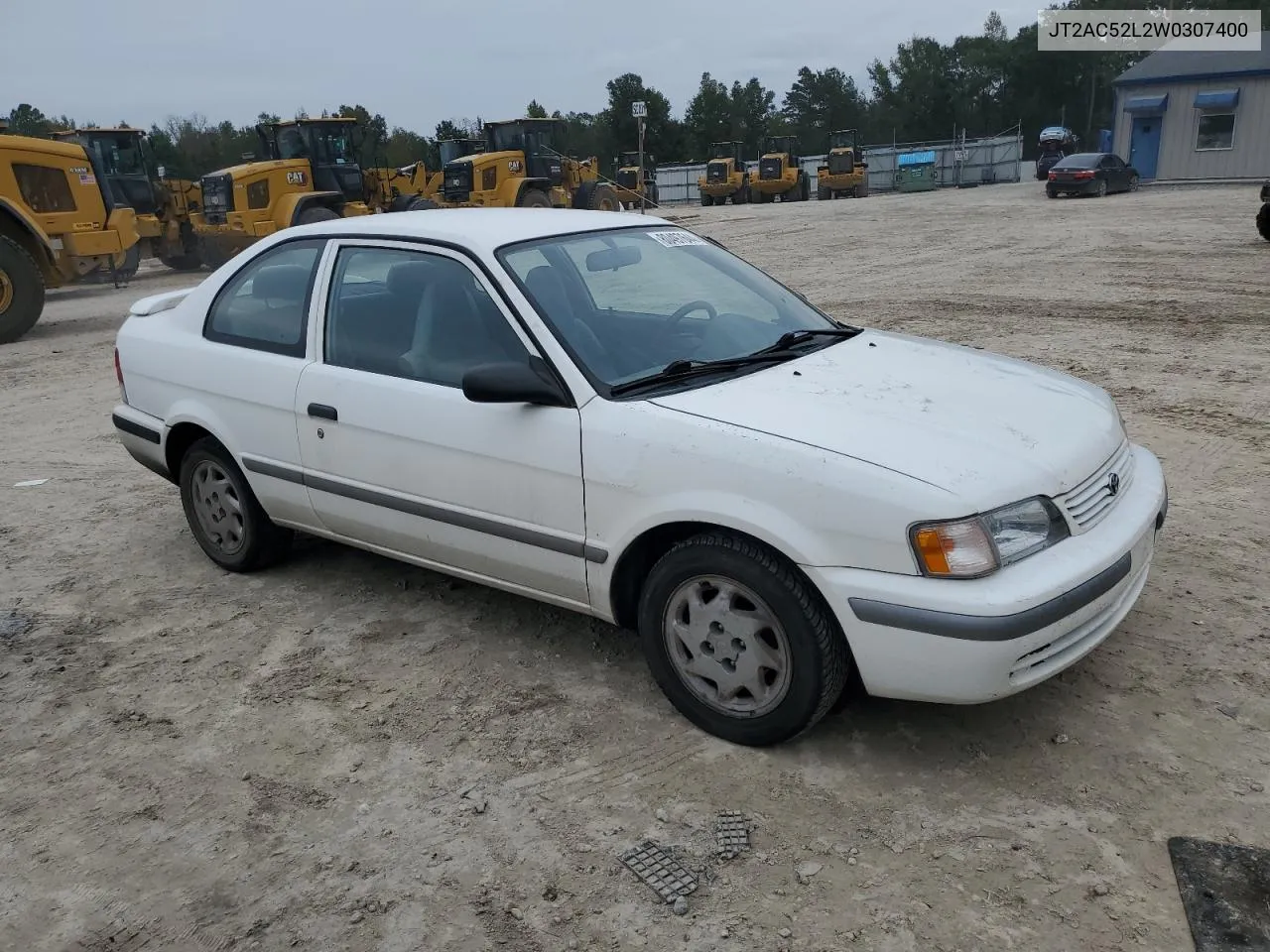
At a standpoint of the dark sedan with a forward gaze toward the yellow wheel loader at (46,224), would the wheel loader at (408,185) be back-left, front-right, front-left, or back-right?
front-right

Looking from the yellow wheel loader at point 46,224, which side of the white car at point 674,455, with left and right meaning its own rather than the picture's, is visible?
back

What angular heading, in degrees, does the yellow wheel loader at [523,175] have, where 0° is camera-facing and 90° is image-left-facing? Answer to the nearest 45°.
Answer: approximately 225°

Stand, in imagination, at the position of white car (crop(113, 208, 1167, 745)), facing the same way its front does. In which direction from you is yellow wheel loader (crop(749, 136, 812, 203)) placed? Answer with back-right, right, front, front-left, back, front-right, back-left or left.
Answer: back-left

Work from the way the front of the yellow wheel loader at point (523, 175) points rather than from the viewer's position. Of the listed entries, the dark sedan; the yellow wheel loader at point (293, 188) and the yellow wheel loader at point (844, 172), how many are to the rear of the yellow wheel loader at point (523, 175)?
1

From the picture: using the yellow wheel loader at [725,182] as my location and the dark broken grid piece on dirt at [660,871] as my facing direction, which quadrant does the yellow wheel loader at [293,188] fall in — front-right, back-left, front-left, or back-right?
front-right

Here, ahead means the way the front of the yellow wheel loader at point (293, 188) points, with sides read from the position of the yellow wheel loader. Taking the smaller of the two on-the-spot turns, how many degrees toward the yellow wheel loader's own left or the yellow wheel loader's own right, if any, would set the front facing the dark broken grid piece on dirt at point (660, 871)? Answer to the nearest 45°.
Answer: approximately 135° to the yellow wheel loader's own right

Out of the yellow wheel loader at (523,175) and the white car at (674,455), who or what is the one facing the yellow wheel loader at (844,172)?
the yellow wheel loader at (523,175)
